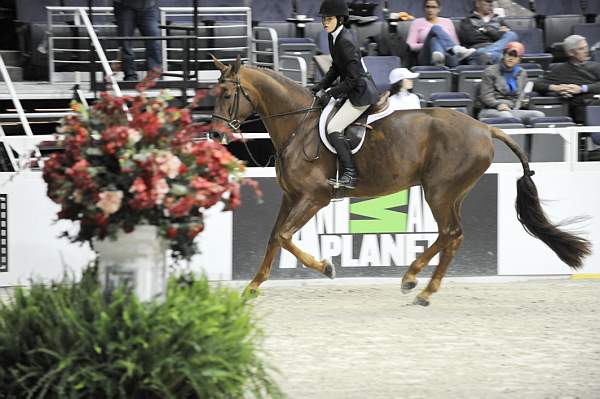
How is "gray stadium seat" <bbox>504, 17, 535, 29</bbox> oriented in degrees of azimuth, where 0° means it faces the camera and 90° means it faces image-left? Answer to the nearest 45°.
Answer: approximately 0°

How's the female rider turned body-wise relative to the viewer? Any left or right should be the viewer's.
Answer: facing to the left of the viewer

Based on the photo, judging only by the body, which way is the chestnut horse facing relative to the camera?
to the viewer's left

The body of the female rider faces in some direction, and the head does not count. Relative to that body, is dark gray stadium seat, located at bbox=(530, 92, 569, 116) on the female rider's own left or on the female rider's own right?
on the female rider's own right

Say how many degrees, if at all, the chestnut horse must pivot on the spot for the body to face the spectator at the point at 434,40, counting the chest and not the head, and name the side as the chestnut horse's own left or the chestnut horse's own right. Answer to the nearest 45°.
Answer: approximately 90° to the chestnut horse's own right

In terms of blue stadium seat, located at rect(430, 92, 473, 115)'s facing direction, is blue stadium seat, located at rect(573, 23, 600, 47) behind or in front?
behind

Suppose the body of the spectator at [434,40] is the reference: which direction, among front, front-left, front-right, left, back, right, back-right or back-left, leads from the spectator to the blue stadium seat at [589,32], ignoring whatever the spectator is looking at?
back-left

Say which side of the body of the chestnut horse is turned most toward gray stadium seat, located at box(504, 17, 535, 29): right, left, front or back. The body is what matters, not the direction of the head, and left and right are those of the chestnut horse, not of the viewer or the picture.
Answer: right

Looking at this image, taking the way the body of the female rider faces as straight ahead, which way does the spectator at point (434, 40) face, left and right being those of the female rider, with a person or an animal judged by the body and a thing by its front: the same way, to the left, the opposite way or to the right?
to the left
